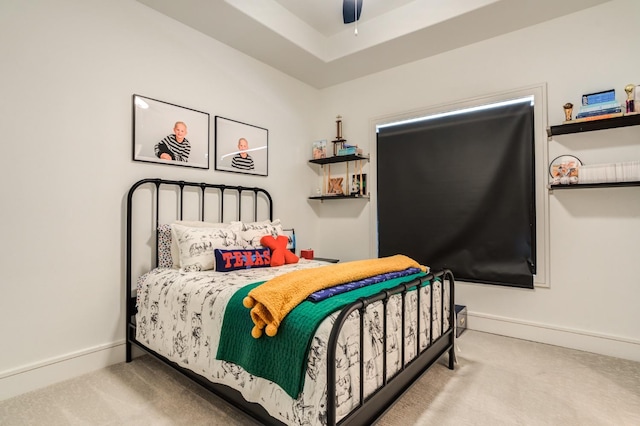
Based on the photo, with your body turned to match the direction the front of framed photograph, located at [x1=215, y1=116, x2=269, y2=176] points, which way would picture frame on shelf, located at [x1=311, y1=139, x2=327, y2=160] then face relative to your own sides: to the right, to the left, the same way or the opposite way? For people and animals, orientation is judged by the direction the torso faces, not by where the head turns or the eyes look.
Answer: to the right

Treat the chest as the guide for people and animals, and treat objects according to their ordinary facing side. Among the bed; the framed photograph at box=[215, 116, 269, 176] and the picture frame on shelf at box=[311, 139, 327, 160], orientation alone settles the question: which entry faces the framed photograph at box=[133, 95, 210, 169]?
the picture frame on shelf

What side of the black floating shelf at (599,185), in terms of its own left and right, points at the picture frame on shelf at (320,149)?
right

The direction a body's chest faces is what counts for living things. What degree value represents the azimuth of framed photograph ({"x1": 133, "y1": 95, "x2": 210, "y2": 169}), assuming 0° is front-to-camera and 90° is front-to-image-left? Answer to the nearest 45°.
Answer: approximately 315°

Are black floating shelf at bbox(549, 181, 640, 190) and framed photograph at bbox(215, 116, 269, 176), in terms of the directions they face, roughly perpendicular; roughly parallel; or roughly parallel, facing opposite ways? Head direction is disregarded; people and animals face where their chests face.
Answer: roughly perpendicular

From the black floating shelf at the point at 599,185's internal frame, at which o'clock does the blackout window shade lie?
The blackout window shade is roughly at 3 o'clock from the black floating shelf.

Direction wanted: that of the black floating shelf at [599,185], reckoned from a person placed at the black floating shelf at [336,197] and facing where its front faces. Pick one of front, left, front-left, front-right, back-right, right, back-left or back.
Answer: left

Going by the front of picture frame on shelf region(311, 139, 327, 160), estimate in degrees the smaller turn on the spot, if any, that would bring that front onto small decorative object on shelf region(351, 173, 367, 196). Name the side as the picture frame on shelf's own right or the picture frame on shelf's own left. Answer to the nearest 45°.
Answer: approximately 135° to the picture frame on shelf's own left

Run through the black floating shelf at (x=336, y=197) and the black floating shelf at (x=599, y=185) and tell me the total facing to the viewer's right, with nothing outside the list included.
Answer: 0

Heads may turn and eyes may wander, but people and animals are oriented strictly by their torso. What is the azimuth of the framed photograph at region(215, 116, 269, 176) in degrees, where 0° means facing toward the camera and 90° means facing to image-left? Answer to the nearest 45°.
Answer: approximately 315°

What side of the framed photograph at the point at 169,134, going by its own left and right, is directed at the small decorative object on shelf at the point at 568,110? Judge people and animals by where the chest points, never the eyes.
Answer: front

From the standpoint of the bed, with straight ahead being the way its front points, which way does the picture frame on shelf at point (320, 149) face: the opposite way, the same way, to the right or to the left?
to the right
